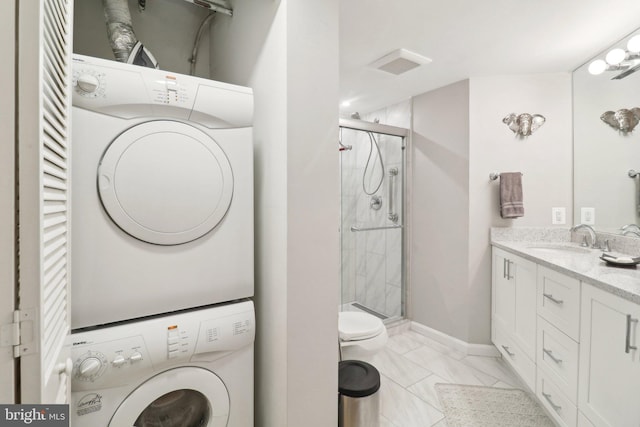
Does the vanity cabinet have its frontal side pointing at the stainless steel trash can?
yes

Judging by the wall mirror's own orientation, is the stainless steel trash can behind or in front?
in front

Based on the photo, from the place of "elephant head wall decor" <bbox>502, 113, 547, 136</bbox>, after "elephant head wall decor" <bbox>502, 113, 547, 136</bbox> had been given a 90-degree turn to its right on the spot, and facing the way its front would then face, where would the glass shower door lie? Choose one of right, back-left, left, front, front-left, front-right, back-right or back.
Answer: front

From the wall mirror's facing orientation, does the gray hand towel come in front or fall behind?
in front

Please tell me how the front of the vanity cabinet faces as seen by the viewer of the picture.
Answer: facing the viewer and to the left of the viewer

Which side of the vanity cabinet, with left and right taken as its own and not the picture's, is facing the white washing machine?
front

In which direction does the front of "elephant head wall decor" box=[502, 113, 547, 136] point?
toward the camera

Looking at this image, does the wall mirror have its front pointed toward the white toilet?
yes

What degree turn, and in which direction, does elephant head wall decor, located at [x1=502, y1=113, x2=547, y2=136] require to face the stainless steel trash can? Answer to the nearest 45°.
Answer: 0° — it already faces it

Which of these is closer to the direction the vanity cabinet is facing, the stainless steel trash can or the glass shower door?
the stainless steel trash can

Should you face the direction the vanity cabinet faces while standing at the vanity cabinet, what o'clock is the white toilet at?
The white toilet is roughly at 1 o'clock from the vanity cabinet.

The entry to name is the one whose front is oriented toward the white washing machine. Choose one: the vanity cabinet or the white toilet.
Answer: the vanity cabinet
